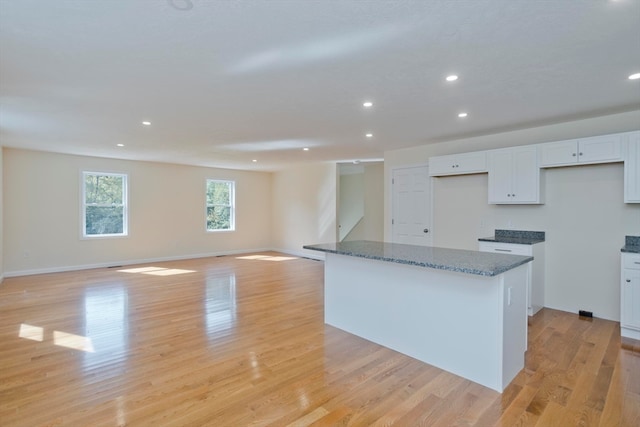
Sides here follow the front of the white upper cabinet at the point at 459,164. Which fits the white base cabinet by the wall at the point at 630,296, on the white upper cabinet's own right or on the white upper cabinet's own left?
on the white upper cabinet's own left

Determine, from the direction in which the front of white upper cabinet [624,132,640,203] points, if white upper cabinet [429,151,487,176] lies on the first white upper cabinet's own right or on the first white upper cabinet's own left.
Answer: on the first white upper cabinet's own right

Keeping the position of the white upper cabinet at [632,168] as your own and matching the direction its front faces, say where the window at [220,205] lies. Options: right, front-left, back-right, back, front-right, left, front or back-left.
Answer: right

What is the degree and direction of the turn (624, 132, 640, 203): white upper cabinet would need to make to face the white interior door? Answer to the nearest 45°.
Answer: approximately 90° to its right

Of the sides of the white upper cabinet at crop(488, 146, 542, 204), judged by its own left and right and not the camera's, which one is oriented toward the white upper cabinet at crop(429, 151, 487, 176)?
right

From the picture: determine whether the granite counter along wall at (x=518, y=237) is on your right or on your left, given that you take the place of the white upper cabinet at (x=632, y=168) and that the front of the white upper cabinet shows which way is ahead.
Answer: on your right

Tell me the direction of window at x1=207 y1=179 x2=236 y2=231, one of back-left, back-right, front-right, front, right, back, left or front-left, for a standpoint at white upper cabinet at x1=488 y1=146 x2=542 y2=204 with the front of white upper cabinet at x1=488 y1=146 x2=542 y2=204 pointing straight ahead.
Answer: right
